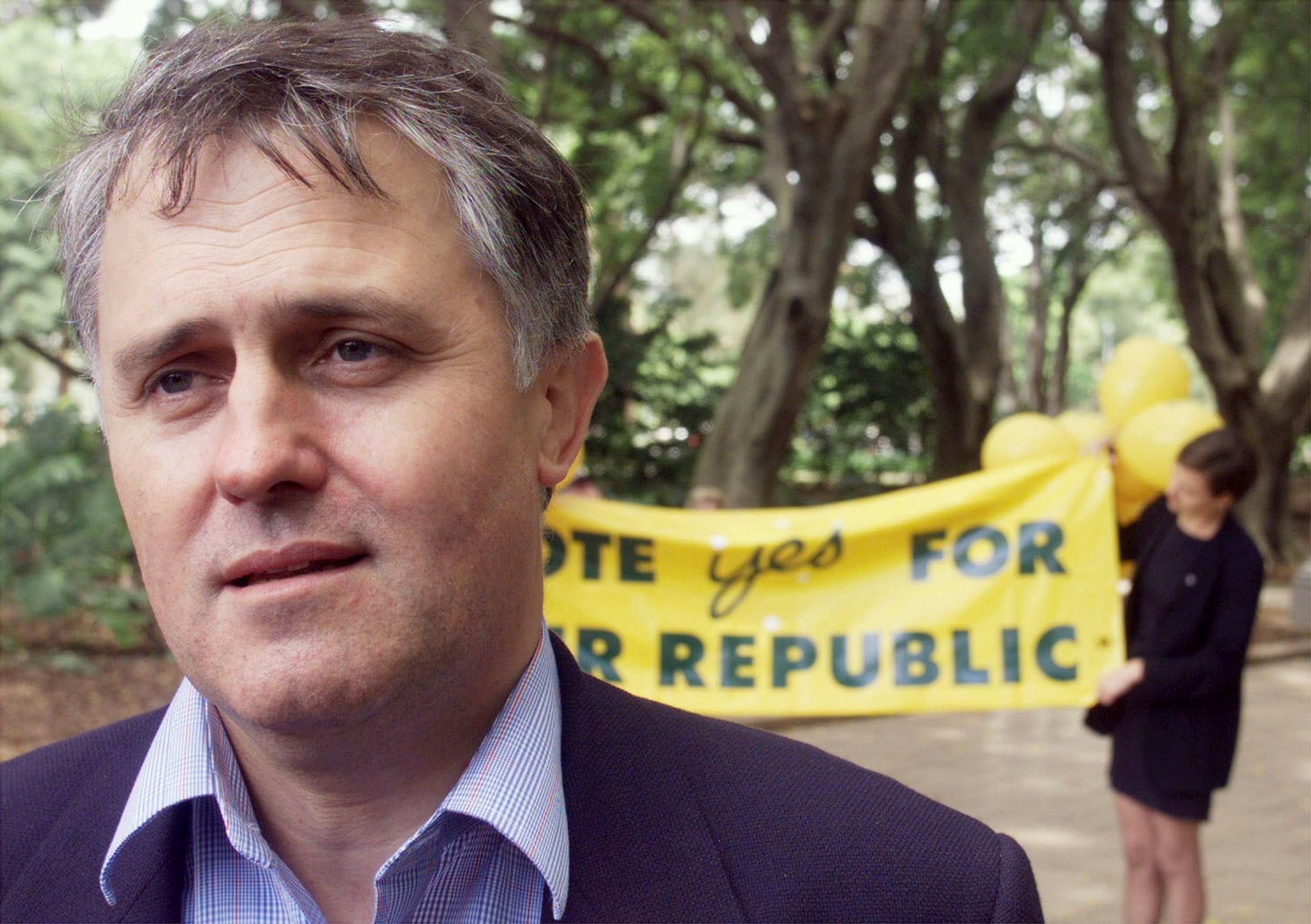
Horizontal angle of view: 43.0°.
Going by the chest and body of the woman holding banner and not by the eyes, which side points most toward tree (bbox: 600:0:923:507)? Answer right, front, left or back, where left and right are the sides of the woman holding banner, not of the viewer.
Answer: right

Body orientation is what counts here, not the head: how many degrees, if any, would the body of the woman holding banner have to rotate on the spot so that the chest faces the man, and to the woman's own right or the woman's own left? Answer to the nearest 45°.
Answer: approximately 45° to the woman's own left

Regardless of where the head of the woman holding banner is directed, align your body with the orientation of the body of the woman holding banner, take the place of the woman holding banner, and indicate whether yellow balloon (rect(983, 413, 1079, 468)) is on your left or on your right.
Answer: on your right

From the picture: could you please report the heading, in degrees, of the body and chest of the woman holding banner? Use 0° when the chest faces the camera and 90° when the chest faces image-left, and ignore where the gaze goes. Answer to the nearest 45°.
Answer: approximately 45°

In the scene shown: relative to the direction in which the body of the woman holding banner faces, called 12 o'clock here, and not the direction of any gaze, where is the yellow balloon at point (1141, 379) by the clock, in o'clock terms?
The yellow balloon is roughly at 4 o'clock from the woman holding banner.

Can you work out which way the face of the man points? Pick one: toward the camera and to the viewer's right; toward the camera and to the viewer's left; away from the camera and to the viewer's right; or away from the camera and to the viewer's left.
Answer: toward the camera and to the viewer's left
